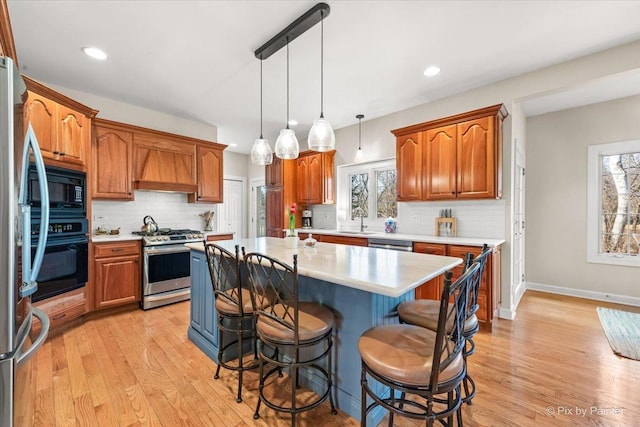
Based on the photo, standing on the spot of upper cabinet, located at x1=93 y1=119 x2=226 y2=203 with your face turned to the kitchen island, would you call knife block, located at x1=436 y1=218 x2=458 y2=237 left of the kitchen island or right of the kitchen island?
left

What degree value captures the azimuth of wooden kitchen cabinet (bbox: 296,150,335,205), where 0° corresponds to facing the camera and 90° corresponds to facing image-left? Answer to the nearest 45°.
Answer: approximately 45°

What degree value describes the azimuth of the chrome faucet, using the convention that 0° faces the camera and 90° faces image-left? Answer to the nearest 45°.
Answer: approximately 45°

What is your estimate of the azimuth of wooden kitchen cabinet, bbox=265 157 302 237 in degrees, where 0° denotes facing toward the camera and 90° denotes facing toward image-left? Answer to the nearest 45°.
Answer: approximately 45°

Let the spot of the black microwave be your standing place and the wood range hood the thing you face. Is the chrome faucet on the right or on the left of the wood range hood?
right

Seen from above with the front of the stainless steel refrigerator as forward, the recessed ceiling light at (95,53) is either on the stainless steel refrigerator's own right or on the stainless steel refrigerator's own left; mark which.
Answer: on the stainless steel refrigerator's own left

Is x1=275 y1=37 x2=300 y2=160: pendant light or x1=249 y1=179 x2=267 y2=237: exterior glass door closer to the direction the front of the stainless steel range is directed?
the pendant light

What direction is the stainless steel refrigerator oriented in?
to the viewer's right

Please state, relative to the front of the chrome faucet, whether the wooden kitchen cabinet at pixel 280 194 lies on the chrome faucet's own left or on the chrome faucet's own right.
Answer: on the chrome faucet's own right
